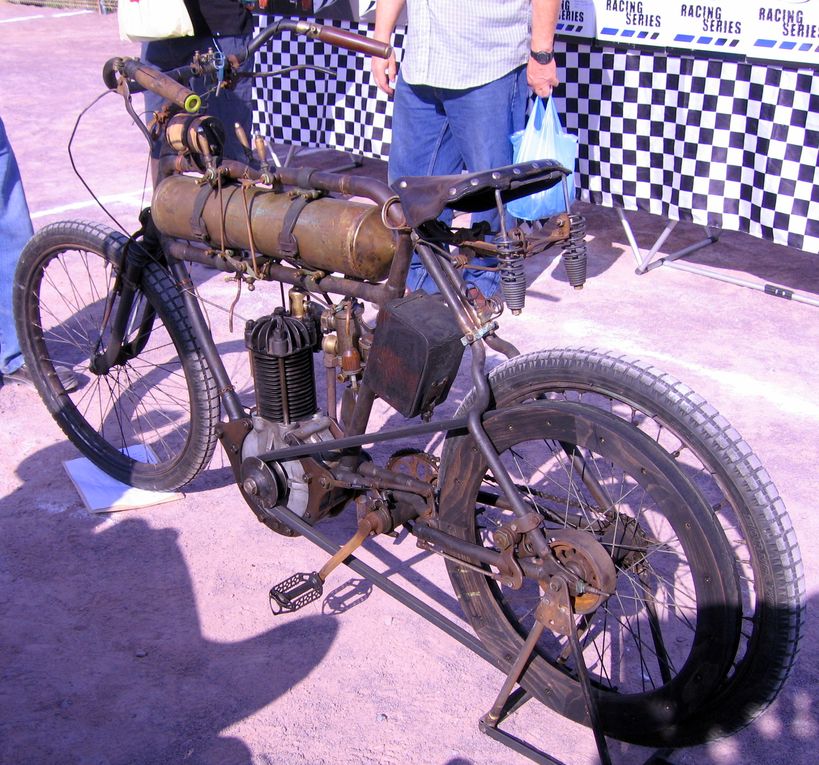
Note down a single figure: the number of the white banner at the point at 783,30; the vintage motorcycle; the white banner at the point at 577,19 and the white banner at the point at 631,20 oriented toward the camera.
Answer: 3

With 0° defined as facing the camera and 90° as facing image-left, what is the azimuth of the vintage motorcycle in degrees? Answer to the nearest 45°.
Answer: approximately 135°

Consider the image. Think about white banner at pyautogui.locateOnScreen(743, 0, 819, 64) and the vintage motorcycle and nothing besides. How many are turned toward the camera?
1

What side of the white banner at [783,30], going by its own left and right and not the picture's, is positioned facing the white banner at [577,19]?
right

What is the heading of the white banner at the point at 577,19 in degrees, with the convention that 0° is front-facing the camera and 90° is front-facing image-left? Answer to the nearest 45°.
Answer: approximately 0°
